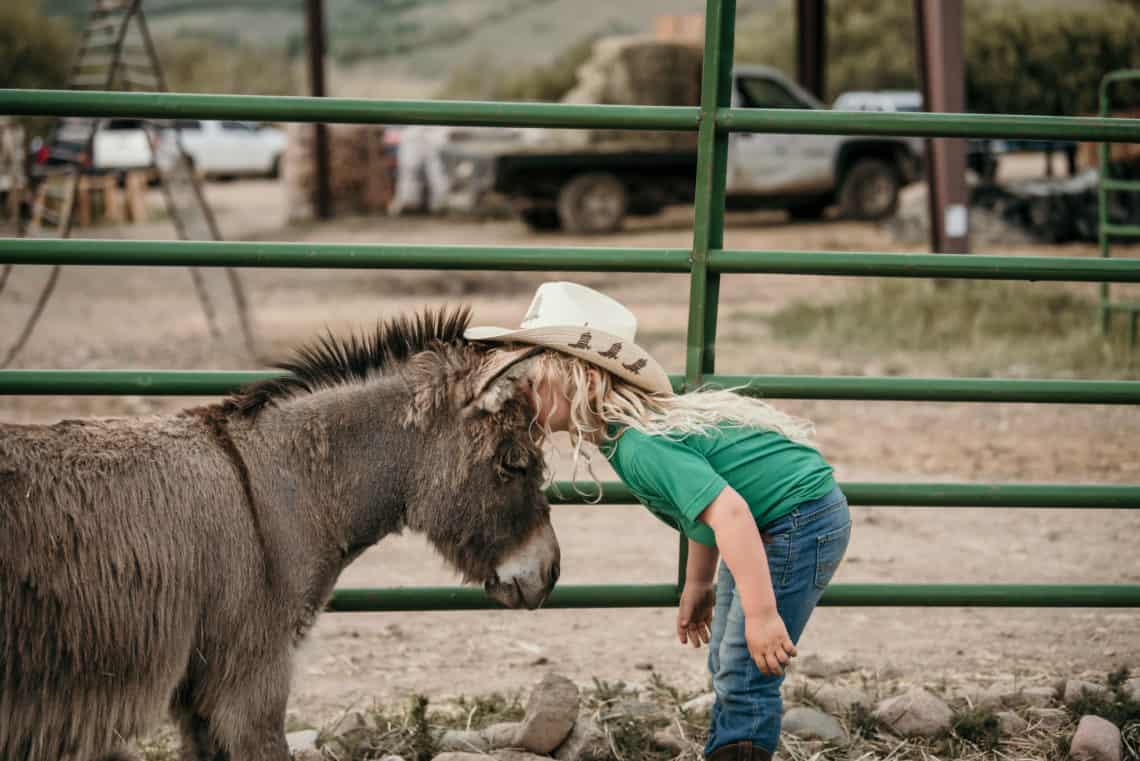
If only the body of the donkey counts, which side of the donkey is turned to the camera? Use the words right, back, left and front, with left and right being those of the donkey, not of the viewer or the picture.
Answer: right

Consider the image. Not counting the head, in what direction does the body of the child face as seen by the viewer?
to the viewer's left

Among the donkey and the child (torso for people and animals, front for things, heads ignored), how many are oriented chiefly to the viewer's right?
1
